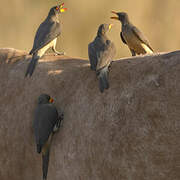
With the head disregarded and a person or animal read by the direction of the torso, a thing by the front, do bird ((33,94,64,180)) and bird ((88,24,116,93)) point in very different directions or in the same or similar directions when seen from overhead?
same or similar directions

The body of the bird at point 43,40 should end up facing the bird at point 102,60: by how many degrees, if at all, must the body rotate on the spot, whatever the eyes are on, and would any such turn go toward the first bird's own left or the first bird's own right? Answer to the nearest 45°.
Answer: approximately 45° to the first bird's own right

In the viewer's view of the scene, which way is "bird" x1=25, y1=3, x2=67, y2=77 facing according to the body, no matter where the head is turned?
to the viewer's right

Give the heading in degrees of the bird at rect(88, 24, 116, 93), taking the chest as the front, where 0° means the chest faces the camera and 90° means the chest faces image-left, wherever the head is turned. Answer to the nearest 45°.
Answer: approximately 225°

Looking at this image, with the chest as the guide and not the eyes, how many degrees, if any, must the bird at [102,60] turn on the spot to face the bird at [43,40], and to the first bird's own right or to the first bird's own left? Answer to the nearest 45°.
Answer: approximately 90° to the first bird's own left

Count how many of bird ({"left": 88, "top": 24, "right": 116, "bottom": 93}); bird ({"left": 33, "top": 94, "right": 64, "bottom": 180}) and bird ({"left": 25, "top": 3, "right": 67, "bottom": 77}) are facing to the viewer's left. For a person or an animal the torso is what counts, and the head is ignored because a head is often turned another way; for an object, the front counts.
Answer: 0

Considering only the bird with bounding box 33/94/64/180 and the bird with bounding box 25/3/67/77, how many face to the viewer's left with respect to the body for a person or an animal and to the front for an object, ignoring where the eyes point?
0

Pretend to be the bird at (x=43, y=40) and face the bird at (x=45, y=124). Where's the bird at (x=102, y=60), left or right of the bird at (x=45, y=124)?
left

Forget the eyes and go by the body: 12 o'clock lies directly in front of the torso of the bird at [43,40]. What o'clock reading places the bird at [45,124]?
the bird at [45,124] is roughly at 3 o'clock from the bird at [43,40].
